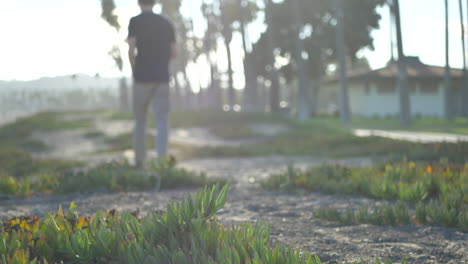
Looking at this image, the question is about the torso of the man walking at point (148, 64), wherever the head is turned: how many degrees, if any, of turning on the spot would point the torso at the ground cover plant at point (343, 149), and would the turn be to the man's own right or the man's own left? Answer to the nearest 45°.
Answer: approximately 45° to the man's own right

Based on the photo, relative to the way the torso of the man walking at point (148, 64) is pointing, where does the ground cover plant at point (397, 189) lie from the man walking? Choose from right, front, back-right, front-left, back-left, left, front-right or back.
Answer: back-right

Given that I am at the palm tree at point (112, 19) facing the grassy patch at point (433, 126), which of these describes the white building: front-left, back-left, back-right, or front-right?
front-left

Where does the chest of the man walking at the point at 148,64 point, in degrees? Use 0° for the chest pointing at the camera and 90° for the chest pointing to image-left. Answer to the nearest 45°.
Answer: approximately 180°

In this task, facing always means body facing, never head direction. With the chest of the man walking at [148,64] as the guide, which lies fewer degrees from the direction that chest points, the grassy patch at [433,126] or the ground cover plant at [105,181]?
the grassy patch

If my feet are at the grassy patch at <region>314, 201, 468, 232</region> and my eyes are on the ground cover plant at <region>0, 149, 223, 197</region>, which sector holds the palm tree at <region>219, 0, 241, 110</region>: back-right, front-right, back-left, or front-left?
front-right

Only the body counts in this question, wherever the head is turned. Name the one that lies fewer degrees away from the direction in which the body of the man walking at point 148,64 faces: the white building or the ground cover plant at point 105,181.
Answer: the white building

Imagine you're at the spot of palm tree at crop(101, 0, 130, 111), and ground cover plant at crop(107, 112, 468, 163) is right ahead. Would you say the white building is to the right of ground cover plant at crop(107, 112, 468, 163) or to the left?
left

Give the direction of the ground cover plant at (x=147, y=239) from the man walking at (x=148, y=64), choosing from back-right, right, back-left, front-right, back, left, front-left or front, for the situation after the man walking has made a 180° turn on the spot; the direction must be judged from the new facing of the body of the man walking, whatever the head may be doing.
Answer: front

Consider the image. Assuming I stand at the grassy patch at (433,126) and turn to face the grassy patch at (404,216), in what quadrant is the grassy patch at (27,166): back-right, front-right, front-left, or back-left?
front-right

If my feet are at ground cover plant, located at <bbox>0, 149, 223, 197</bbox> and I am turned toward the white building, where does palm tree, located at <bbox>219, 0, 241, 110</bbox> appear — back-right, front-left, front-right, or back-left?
front-left

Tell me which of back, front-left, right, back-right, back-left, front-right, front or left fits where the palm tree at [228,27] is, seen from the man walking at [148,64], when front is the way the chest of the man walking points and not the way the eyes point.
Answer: front

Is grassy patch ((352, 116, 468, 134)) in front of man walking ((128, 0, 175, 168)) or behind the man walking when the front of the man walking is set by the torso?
in front

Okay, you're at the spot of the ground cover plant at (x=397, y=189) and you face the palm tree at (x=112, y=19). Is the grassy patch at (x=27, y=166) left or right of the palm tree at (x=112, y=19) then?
left

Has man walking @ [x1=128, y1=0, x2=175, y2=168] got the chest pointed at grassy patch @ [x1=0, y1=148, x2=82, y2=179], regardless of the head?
no

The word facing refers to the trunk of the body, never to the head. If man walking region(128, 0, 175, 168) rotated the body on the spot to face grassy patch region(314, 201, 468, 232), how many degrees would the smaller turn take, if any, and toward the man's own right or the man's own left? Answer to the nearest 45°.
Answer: approximately 135° to the man's own right

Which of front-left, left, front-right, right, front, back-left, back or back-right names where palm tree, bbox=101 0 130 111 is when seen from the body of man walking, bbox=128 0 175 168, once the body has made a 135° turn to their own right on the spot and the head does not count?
back-left
